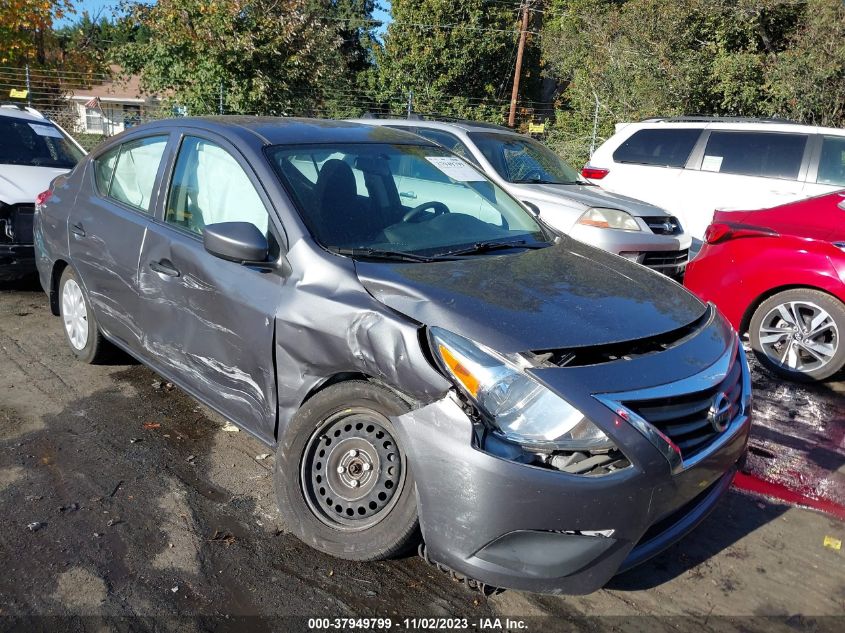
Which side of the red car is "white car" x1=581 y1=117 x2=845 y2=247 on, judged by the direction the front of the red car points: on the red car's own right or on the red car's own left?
on the red car's own left

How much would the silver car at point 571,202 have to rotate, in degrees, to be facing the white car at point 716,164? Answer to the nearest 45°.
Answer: approximately 90° to its left

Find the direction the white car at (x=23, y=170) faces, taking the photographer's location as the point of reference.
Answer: facing the viewer and to the right of the viewer

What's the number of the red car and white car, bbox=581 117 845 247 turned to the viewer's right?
2

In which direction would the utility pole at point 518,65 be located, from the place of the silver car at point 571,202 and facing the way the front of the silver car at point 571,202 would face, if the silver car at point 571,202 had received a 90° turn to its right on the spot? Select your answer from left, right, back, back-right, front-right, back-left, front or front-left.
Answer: back-right

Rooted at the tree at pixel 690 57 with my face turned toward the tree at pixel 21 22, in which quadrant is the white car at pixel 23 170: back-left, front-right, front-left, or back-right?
front-left

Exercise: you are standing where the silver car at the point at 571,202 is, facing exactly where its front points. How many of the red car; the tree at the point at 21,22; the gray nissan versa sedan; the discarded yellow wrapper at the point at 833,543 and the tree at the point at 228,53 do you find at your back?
2

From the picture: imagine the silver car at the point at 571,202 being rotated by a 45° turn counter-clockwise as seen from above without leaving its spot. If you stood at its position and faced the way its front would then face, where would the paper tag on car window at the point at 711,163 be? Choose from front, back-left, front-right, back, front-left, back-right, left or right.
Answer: front-left

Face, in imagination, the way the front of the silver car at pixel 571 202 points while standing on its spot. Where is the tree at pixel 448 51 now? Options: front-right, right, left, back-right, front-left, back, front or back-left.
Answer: back-left

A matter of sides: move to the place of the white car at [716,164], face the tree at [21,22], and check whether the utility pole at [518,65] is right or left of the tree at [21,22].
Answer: right

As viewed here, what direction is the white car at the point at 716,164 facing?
to the viewer's right

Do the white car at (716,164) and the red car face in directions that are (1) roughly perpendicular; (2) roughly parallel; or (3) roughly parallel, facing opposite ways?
roughly parallel

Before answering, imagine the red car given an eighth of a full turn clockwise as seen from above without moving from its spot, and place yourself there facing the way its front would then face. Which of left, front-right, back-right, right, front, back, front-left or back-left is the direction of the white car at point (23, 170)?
back-right

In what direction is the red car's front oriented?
to the viewer's right

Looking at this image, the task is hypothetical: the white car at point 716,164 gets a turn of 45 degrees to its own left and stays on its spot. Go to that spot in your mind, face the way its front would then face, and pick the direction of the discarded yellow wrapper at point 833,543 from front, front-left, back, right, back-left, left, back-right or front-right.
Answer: back-right

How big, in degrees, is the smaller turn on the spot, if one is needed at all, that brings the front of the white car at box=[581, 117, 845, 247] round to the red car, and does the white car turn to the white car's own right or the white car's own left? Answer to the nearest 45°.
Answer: approximately 90° to the white car's own right
